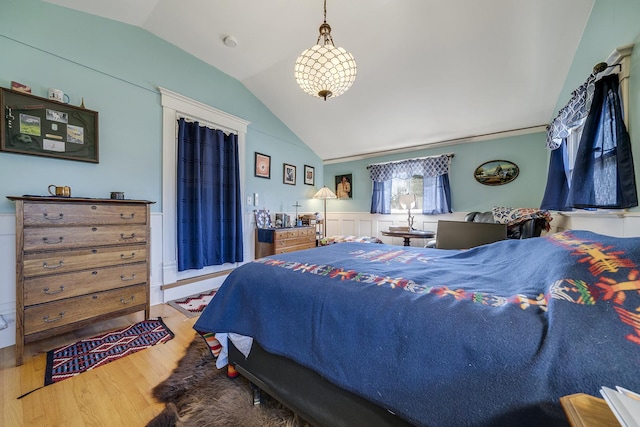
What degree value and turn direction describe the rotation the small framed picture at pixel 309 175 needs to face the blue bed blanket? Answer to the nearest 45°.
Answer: approximately 45° to its right

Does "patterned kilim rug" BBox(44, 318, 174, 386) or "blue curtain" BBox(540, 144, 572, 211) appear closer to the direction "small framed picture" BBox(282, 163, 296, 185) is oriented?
the blue curtain

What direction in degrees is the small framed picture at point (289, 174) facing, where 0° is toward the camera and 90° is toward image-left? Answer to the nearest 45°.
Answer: approximately 315°

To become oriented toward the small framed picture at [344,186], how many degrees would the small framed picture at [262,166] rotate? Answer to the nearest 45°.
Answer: approximately 90° to its left

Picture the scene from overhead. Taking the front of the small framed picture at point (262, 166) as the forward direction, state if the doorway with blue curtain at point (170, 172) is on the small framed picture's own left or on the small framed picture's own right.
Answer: on the small framed picture's own right

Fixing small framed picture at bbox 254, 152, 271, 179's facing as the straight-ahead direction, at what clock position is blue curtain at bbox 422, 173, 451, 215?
The blue curtain is roughly at 11 o'clock from the small framed picture.

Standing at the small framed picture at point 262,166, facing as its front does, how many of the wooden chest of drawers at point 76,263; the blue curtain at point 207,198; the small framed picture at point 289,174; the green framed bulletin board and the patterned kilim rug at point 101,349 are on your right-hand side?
4

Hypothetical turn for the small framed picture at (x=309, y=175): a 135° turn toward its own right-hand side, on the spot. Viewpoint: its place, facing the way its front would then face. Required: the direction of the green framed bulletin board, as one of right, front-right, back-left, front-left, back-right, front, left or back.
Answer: front-left

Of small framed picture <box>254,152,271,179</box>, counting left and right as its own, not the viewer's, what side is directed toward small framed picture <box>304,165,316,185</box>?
left

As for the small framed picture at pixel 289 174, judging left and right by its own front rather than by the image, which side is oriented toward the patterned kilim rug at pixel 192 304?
right

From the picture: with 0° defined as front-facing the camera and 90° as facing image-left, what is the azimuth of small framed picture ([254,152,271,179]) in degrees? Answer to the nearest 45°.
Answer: approximately 315°
